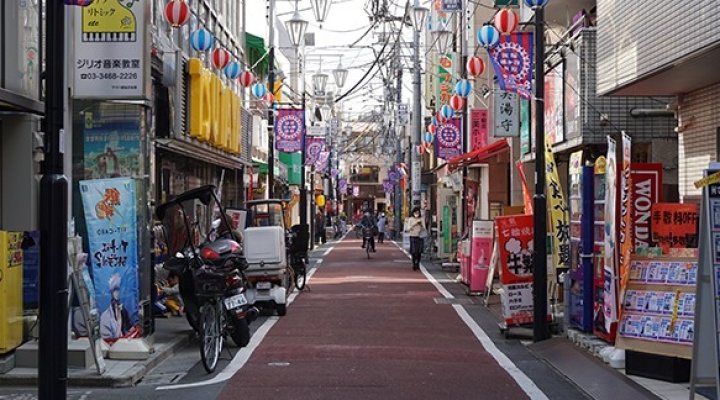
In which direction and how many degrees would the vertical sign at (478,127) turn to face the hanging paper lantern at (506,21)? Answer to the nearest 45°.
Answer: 0° — it already faces it

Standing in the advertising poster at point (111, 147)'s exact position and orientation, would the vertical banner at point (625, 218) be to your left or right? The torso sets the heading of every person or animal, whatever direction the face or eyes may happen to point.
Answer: on your left

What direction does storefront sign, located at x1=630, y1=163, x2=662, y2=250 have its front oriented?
toward the camera

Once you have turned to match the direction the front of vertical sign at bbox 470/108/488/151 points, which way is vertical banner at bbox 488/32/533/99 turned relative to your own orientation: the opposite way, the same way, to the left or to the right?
the same way

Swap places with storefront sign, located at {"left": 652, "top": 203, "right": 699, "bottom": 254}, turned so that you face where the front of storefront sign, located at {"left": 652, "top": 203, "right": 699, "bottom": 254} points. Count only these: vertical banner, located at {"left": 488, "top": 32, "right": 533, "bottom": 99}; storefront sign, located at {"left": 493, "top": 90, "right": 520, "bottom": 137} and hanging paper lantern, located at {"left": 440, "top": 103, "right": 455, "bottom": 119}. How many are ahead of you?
0

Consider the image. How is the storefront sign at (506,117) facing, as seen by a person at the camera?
facing the viewer

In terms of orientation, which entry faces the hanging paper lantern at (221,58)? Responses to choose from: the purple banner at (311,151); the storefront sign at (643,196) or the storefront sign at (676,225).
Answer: the purple banner

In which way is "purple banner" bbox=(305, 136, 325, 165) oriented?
toward the camera

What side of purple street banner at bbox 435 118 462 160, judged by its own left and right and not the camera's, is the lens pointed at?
front

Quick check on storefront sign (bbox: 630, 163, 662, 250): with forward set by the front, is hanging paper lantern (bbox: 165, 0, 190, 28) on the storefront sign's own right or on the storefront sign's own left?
on the storefront sign's own right

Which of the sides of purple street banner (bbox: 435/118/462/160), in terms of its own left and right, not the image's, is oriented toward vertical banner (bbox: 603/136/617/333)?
front

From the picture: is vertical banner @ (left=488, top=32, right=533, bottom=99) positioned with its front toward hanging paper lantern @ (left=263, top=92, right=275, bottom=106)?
no

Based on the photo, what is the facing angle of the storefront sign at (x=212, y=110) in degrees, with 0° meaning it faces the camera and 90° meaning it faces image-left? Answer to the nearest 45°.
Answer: approximately 315°

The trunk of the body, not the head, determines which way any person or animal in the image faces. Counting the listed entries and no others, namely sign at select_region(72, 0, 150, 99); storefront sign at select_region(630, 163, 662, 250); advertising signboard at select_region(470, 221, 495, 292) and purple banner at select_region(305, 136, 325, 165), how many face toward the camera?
4

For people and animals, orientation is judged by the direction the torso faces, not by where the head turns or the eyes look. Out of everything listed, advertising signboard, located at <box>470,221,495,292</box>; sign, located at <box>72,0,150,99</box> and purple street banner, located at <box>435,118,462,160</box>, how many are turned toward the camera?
3

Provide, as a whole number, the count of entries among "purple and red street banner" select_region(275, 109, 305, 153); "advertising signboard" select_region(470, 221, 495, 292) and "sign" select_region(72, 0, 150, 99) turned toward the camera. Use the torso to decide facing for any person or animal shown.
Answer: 3
